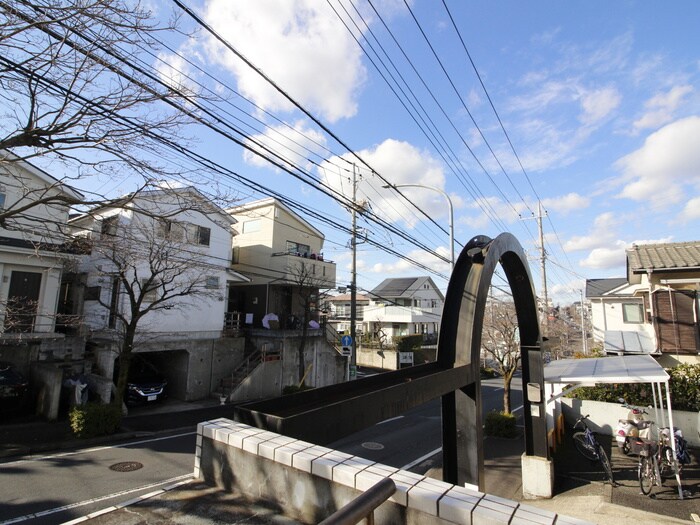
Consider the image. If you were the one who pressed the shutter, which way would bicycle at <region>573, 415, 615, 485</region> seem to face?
facing away from the viewer and to the left of the viewer

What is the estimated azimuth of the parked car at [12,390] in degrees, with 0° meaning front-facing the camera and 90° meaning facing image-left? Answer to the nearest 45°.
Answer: approximately 315°

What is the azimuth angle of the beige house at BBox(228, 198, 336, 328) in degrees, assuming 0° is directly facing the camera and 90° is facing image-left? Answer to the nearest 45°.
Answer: approximately 315°

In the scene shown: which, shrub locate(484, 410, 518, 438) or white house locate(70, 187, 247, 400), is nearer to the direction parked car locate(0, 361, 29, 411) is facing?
the shrub

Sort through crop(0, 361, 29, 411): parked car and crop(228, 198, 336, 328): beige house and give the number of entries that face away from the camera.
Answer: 0

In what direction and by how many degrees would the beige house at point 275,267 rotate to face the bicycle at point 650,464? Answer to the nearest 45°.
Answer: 0° — it already faces it

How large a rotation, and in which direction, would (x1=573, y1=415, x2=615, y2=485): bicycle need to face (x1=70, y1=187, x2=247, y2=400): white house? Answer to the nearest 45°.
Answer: approximately 45° to its left

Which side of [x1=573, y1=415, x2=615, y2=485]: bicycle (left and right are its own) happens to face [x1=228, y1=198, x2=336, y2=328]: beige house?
front

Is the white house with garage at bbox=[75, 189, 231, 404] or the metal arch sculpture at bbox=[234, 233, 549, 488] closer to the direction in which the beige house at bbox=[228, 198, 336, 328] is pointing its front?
the metal arch sculpture

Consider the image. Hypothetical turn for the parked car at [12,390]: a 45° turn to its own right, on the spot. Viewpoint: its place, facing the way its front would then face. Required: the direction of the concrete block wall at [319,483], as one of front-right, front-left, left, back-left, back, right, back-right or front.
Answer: front
